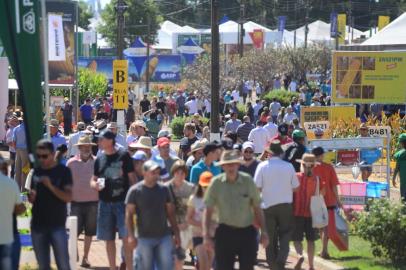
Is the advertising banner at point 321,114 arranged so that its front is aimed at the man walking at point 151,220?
yes

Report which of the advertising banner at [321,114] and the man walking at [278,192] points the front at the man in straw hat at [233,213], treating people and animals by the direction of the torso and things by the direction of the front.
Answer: the advertising banner

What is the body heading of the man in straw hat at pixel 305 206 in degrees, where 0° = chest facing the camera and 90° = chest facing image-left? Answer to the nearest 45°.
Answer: approximately 0°

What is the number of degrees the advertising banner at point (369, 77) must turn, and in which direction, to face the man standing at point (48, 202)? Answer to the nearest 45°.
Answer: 0° — it already faces them

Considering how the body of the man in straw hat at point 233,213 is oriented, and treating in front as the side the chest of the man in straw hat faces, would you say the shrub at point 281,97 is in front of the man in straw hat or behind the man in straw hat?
behind
